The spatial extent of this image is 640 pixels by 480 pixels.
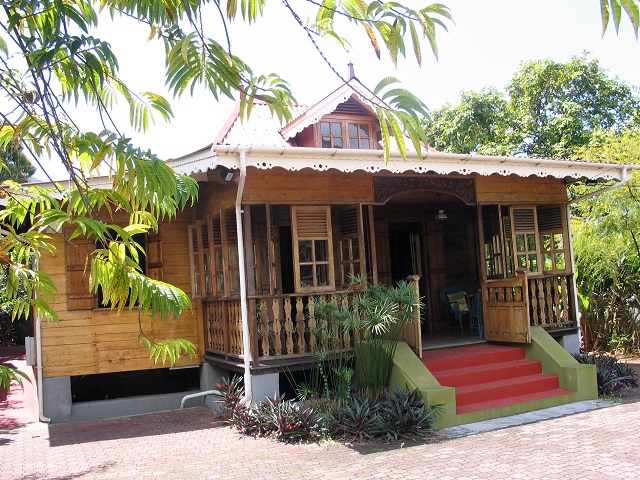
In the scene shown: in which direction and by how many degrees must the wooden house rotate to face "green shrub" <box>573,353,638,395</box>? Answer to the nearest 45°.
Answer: approximately 45° to its left

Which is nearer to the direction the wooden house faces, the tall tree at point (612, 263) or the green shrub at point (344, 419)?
the green shrub

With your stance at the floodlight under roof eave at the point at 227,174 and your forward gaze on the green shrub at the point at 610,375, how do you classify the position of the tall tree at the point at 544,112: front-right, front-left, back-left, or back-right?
front-left

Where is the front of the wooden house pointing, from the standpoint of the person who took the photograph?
facing the viewer and to the right of the viewer

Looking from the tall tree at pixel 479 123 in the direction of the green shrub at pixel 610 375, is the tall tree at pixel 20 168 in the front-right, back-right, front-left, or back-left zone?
front-right

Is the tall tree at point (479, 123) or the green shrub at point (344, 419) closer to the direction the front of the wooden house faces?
the green shrub

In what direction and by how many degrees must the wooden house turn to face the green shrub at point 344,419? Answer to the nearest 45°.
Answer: approximately 45° to its right

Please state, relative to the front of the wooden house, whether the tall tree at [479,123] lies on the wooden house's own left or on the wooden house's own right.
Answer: on the wooden house's own left

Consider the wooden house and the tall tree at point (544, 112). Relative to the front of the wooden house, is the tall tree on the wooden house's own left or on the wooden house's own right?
on the wooden house's own left

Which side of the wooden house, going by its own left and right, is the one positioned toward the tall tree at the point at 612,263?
left
